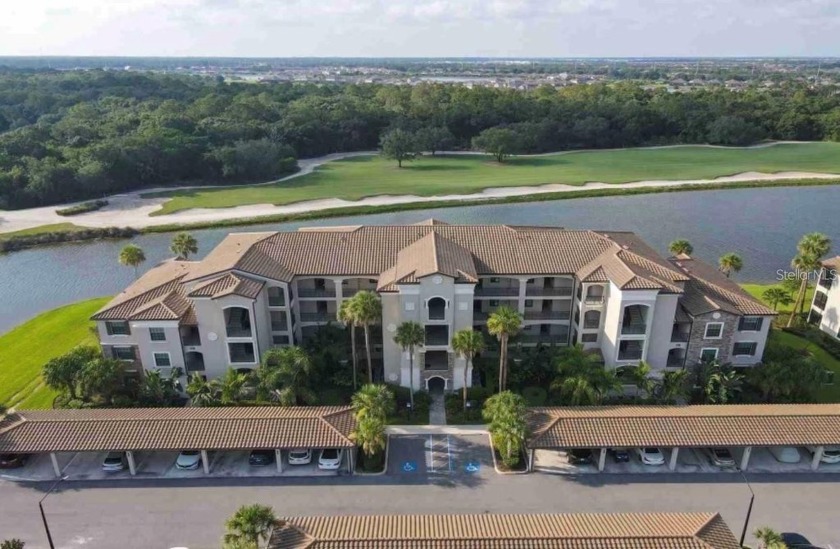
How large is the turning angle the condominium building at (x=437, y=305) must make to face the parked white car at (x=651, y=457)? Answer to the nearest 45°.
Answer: approximately 45° to its left

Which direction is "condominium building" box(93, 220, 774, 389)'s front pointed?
toward the camera

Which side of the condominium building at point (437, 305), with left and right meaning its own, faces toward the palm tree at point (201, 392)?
right

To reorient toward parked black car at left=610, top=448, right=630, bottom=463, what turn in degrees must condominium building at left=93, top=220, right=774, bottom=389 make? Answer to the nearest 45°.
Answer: approximately 45° to its left

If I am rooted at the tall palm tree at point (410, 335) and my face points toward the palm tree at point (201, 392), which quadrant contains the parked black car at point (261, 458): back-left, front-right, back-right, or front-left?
front-left

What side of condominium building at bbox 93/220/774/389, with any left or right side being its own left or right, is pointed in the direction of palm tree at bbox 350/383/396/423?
front

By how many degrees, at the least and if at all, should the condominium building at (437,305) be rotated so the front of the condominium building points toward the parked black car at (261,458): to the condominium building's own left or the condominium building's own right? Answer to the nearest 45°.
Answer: approximately 45° to the condominium building's own right

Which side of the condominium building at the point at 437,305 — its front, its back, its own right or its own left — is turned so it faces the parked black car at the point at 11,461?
right

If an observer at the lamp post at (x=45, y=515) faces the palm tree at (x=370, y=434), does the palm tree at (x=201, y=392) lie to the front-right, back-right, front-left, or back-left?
front-left

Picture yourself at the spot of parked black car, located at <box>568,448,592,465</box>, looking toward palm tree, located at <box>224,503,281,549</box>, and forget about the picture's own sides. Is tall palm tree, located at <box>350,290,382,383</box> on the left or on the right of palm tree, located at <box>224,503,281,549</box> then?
right

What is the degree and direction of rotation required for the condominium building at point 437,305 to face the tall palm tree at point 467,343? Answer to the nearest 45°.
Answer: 0° — it already faces it

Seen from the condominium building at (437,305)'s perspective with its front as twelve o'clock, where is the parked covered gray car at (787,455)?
The parked covered gray car is roughly at 10 o'clock from the condominium building.

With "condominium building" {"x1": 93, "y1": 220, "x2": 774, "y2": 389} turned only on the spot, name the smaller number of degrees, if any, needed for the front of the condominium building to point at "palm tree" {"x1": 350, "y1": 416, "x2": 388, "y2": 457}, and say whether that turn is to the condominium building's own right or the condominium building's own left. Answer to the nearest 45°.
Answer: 0° — it already faces it

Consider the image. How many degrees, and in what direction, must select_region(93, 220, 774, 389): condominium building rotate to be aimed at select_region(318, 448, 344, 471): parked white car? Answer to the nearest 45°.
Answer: approximately 45° to its right

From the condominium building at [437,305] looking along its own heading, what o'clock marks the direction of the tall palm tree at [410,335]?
The tall palm tree is roughly at 1 o'clock from the condominium building.
